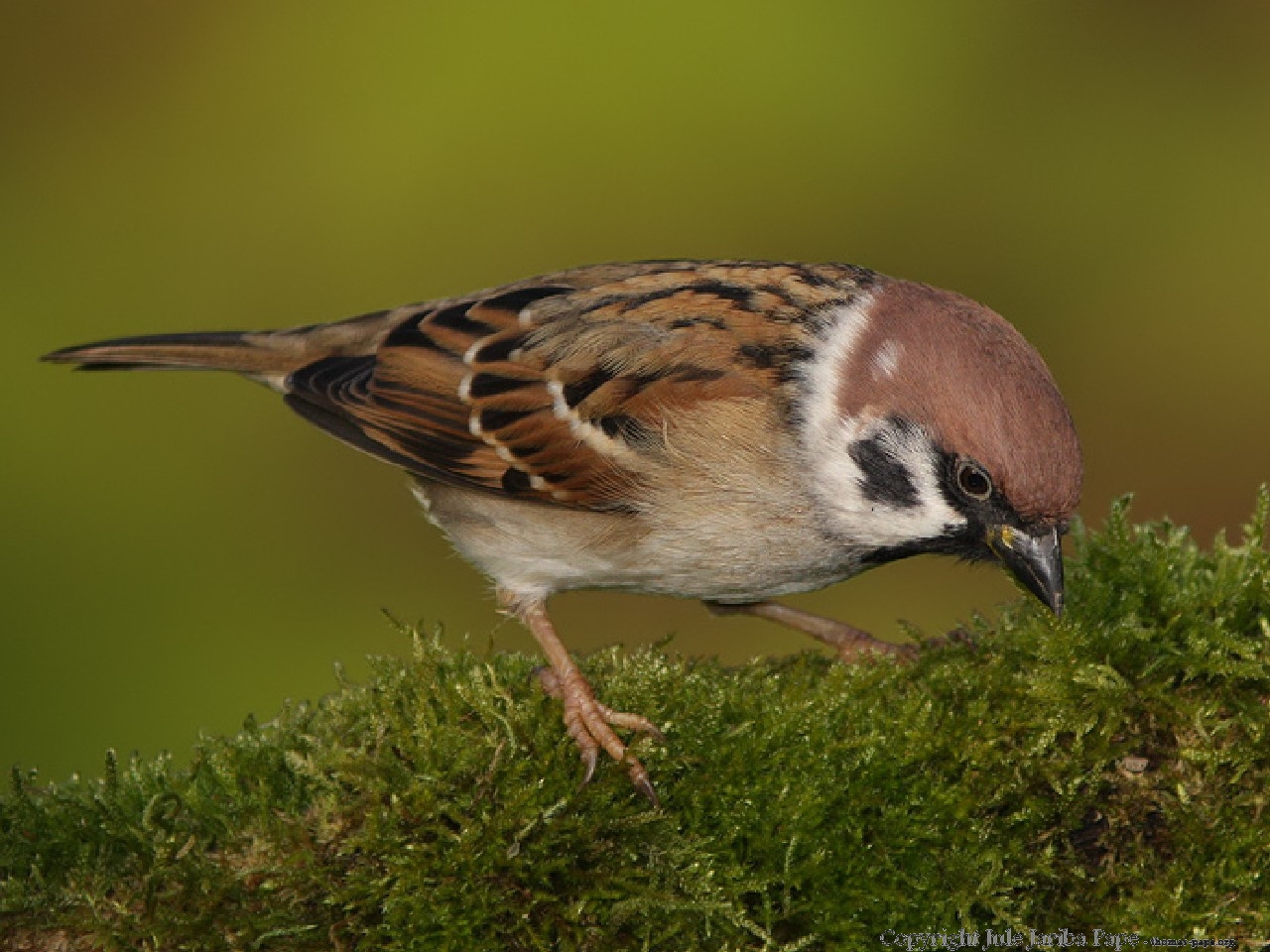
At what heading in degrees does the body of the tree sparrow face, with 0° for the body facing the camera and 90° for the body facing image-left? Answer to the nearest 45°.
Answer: approximately 270°
